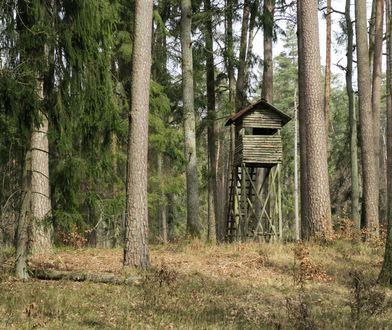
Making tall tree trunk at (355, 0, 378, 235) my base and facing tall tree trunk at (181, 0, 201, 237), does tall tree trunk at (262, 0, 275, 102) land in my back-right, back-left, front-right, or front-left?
front-right

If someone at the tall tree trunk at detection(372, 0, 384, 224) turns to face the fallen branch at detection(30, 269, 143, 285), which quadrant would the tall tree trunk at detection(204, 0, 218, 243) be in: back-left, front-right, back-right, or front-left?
front-right

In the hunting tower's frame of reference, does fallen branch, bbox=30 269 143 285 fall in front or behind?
in front

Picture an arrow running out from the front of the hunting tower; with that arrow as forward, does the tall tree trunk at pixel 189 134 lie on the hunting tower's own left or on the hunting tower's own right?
on the hunting tower's own right

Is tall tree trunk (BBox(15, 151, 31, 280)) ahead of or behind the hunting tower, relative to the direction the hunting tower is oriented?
ahead

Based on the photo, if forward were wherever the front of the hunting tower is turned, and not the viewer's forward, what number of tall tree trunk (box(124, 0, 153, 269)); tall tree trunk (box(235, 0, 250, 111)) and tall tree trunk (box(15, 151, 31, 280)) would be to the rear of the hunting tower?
1

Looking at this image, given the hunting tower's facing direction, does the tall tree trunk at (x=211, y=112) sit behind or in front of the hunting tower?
behind

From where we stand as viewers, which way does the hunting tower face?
facing the viewer

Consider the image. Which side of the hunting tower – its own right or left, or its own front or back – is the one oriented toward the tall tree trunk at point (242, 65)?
back

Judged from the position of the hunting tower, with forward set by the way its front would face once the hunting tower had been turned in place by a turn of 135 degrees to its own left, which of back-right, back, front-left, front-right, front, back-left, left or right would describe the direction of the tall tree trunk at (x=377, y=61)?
front

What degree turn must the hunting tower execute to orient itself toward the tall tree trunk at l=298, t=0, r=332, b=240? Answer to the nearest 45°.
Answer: approximately 45° to its left
